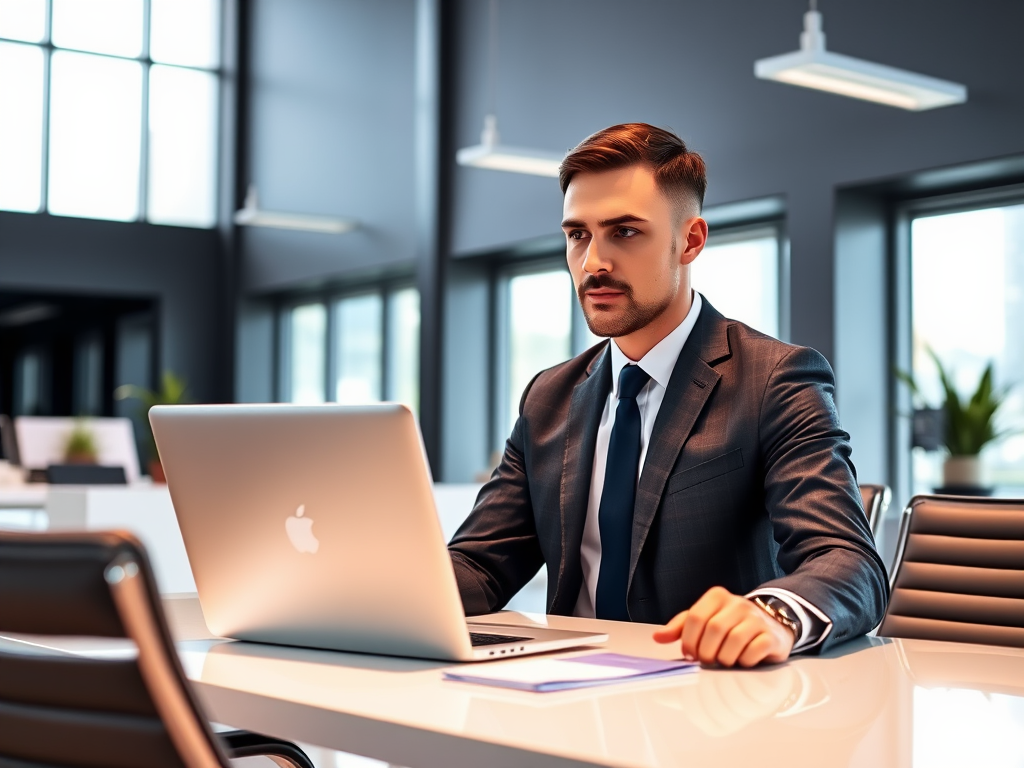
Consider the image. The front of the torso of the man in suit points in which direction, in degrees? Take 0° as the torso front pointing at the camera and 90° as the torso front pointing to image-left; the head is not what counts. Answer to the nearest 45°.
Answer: approximately 45°

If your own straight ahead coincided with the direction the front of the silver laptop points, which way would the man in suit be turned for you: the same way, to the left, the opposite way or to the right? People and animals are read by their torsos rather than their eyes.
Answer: the opposite way

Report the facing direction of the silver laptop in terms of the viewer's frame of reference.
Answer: facing away from the viewer and to the right of the viewer

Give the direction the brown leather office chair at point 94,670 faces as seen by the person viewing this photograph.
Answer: facing away from the viewer and to the right of the viewer

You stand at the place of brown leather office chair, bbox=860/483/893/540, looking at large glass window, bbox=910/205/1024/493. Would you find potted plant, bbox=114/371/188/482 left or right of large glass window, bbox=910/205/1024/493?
left

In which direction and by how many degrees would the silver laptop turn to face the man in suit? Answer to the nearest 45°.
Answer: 0° — it already faces them

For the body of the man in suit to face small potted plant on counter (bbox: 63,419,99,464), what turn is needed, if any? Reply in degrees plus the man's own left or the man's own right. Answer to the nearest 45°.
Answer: approximately 90° to the man's own right

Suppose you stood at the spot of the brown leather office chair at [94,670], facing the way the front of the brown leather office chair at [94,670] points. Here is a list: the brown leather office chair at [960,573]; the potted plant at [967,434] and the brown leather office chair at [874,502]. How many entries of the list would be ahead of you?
3

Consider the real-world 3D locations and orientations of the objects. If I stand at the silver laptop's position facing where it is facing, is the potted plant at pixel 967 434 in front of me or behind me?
in front

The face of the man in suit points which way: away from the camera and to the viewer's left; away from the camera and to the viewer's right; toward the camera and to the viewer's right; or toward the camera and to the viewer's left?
toward the camera and to the viewer's left

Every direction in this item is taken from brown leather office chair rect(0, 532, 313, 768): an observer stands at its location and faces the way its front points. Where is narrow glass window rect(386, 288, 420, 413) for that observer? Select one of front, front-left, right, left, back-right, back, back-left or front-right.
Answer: front-left

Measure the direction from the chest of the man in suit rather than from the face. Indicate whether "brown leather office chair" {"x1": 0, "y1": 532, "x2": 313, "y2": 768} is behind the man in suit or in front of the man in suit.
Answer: in front

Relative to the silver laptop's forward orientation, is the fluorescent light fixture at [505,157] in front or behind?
in front

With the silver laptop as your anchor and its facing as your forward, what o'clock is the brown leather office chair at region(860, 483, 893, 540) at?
The brown leather office chair is roughly at 12 o'clock from the silver laptop.

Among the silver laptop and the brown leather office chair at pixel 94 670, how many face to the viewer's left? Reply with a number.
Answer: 0
